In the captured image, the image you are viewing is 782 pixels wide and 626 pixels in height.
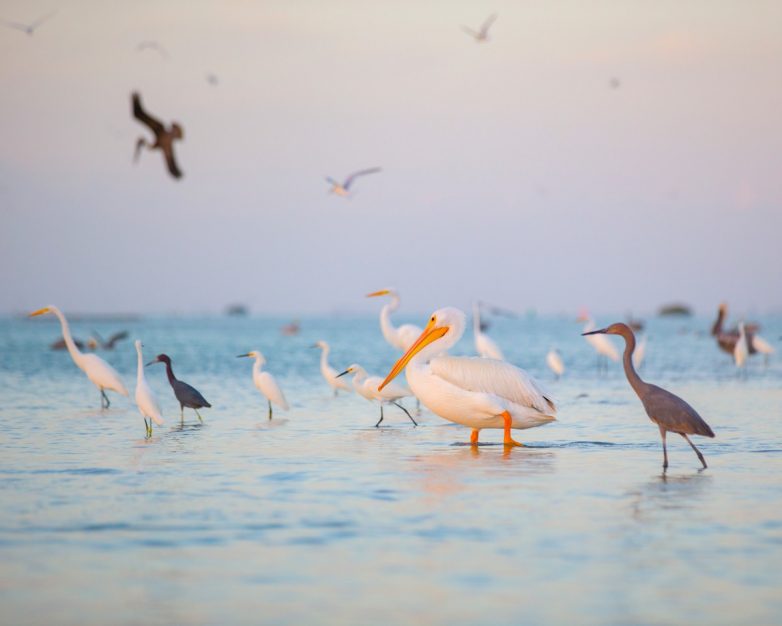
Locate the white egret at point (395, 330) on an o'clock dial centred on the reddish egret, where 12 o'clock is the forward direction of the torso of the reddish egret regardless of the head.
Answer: The white egret is roughly at 2 o'clock from the reddish egret.

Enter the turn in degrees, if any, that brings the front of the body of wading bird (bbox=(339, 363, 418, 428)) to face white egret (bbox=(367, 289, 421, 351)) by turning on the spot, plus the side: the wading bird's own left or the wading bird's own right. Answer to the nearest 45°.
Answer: approximately 90° to the wading bird's own right

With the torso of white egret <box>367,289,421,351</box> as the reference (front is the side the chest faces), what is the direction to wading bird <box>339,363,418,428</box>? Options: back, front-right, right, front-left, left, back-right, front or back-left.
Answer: left

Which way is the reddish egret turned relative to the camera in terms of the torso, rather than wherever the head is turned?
to the viewer's left

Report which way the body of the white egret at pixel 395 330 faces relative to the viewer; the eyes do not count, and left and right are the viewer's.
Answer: facing to the left of the viewer

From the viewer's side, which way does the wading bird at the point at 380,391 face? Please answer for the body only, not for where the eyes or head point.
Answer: to the viewer's left

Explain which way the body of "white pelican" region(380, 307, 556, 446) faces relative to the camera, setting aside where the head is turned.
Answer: to the viewer's left

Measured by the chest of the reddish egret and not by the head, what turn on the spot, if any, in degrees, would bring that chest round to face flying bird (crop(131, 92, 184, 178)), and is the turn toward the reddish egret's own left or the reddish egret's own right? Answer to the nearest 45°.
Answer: approximately 45° to the reddish egret's own right

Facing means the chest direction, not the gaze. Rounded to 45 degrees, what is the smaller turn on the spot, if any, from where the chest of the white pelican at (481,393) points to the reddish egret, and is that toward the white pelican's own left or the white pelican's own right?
approximately 135° to the white pelican's own left

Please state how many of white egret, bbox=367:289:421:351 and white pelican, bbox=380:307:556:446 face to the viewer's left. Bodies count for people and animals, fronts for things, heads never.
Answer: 2
